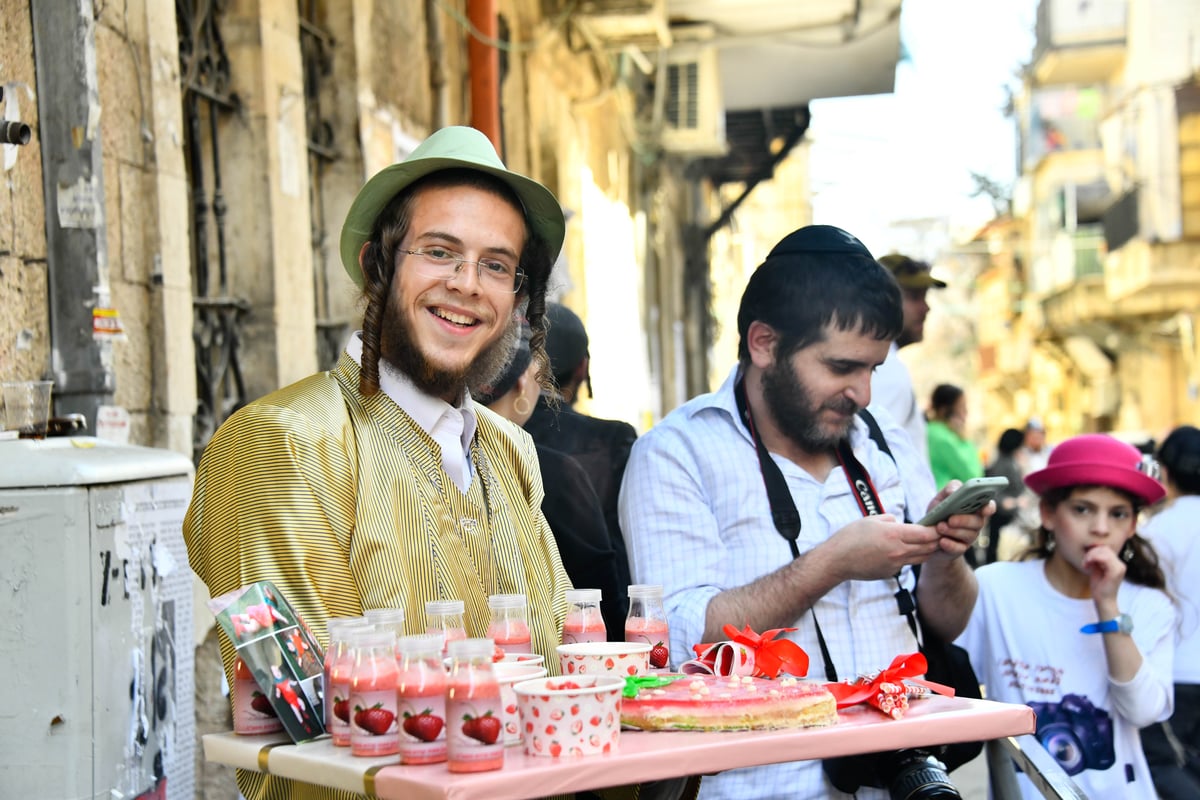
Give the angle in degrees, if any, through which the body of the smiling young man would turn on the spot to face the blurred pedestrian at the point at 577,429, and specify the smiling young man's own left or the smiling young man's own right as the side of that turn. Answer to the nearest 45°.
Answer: approximately 135° to the smiling young man's own left

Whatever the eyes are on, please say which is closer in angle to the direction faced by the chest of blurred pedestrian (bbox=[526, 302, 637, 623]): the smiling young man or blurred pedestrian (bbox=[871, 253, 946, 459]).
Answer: the blurred pedestrian

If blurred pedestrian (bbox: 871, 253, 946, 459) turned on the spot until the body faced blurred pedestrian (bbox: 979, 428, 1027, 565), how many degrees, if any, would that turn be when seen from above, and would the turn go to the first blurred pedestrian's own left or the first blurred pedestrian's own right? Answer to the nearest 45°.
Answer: approximately 90° to the first blurred pedestrian's own left

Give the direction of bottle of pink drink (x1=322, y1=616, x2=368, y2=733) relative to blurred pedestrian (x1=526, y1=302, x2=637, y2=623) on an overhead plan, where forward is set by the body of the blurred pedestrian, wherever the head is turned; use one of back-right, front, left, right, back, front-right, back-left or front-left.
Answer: back

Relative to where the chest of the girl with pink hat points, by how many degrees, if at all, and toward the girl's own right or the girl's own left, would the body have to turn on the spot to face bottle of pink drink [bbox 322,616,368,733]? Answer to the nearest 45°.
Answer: approximately 45° to the girl's own right

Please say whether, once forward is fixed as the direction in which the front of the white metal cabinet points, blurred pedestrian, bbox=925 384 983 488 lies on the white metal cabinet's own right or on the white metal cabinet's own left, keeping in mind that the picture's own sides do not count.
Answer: on the white metal cabinet's own left

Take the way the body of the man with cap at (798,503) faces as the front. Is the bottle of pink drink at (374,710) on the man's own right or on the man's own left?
on the man's own right

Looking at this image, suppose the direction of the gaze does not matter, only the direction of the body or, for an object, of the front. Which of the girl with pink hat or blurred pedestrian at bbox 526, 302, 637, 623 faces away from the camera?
the blurred pedestrian

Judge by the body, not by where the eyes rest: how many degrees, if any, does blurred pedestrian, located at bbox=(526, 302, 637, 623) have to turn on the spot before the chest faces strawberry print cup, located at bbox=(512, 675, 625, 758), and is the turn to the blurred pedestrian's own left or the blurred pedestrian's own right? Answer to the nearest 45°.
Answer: approximately 180°

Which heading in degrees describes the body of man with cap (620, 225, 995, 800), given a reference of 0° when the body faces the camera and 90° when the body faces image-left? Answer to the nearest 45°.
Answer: approximately 315°

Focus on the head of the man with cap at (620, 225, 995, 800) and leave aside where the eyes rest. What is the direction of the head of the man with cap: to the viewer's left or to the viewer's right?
to the viewer's right

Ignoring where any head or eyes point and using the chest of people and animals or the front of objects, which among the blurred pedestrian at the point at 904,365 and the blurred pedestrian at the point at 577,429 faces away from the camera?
the blurred pedestrian at the point at 577,429
